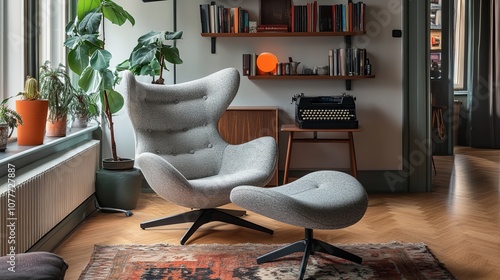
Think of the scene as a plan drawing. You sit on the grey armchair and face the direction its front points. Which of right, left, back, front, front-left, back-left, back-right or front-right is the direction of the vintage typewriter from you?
left

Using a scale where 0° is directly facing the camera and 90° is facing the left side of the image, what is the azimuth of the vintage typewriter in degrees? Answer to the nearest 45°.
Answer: approximately 0°

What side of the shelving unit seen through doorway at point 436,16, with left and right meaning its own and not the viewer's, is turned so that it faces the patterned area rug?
front

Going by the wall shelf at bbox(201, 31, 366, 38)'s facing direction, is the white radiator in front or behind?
in front

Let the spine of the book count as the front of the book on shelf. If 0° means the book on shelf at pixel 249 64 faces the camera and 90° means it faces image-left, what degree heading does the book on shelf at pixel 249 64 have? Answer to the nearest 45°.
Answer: approximately 0°

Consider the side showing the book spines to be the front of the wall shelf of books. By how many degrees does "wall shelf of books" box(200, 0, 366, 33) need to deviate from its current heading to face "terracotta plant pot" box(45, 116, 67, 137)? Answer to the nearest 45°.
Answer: approximately 45° to its right

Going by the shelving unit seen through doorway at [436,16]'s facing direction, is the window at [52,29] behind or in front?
in front
